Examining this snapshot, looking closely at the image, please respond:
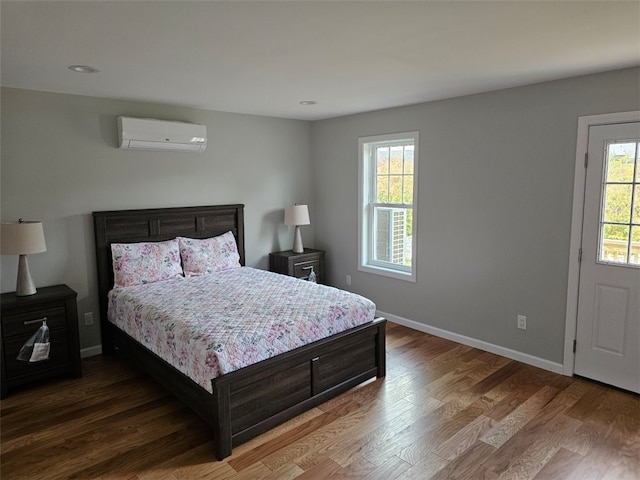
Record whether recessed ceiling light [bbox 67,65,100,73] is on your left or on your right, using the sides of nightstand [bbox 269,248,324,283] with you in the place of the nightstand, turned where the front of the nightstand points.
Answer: on your right

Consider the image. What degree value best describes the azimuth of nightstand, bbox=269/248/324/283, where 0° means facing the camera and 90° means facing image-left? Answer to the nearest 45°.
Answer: approximately 315°

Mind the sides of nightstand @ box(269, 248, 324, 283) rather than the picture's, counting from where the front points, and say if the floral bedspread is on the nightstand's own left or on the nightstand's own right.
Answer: on the nightstand's own right

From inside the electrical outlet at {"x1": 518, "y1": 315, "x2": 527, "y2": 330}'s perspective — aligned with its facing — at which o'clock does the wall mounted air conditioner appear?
The wall mounted air conditioner is roughly at 1 o'clock from the electrical outlet.

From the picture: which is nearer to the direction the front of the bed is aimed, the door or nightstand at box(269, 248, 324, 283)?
the door

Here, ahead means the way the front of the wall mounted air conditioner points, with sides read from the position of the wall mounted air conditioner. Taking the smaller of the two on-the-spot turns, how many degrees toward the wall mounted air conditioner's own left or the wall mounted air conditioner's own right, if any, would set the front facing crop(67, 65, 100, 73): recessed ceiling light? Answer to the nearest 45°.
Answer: approximately 90° to the wall mounted air conditioner's own right

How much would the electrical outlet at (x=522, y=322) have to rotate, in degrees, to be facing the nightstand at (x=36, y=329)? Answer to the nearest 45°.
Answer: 0° — it already faces it

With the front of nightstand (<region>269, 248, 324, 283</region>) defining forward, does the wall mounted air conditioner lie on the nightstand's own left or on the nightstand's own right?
on the nightstand's own right

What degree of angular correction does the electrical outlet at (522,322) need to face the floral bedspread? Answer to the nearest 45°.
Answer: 0° — it already faces it

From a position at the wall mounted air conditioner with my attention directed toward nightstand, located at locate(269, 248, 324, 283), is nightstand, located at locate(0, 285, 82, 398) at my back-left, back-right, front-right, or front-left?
back-right

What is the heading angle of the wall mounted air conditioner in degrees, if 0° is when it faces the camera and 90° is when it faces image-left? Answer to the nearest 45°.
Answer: approximately 315°

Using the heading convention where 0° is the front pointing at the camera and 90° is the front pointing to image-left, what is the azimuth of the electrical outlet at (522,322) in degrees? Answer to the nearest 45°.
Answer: approximately 45°
